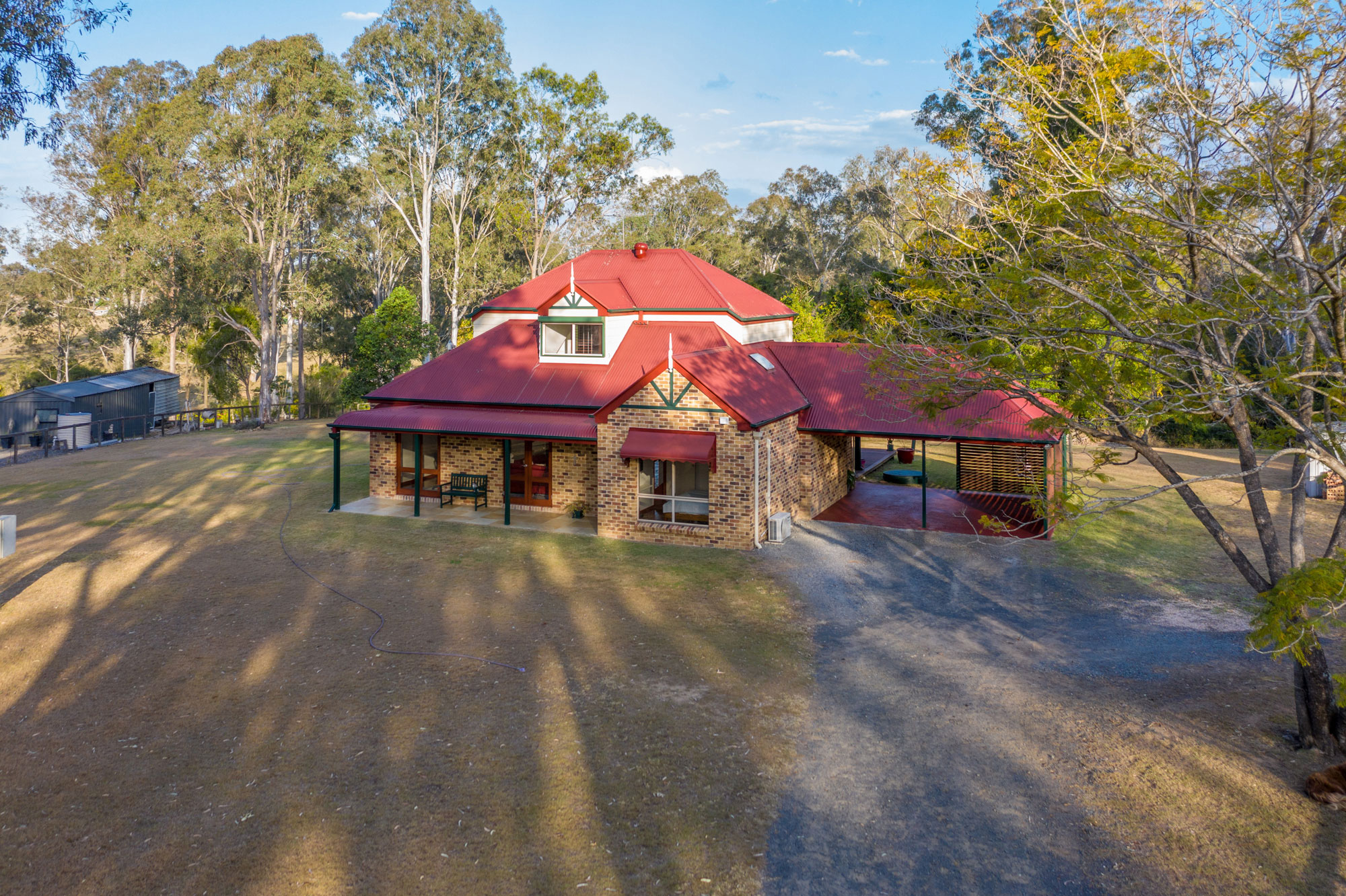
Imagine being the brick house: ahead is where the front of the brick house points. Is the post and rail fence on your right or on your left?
on your right

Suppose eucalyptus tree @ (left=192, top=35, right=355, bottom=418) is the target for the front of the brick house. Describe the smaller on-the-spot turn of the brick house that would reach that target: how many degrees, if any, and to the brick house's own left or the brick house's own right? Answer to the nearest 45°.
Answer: approximately 135° to the brick house's own right

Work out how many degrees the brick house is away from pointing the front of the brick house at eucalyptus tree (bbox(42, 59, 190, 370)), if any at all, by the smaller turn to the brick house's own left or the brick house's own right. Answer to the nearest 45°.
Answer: approximately 135° to the brick house's own right

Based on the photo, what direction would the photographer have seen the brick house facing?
facing the viewer

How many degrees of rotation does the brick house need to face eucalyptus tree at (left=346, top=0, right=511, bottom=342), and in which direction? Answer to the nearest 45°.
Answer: approximately 135° to its right

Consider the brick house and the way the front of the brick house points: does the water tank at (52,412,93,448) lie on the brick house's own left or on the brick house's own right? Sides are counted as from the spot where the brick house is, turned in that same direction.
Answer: on the brick house's own right
